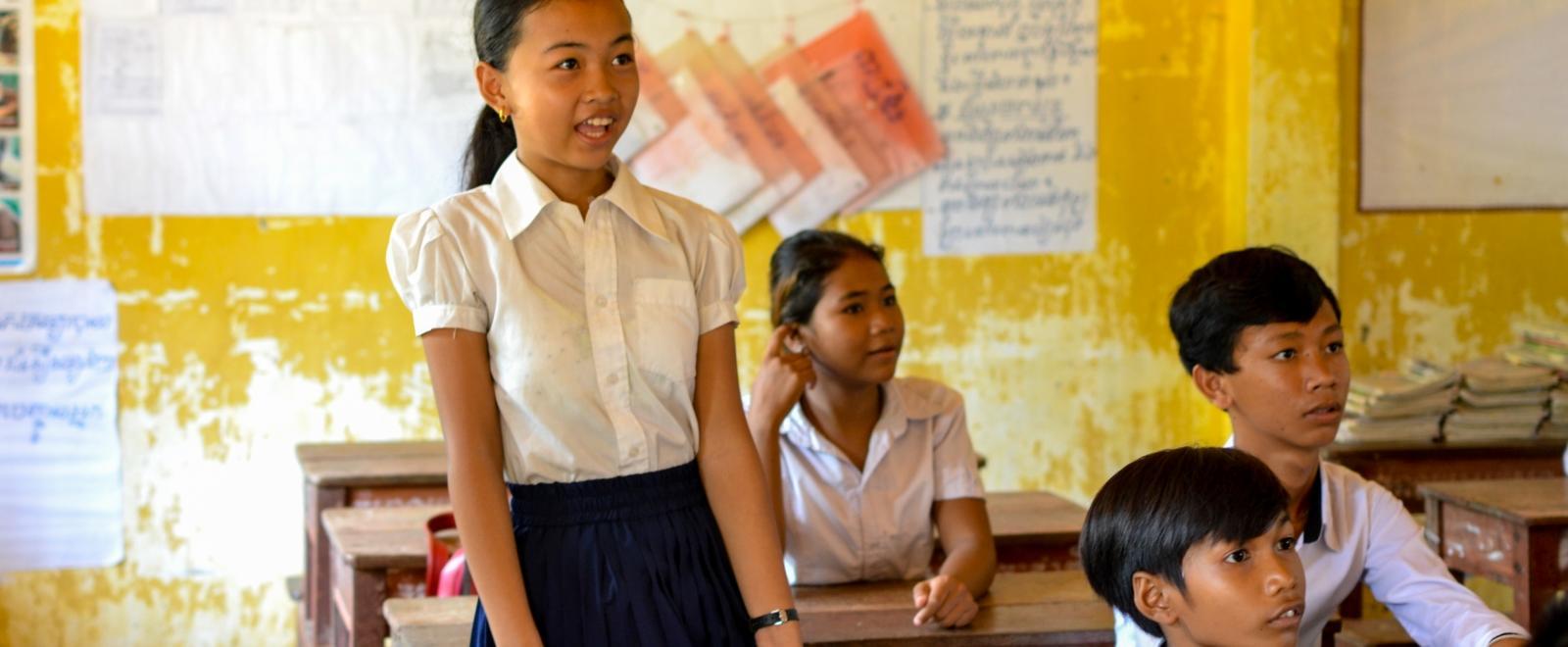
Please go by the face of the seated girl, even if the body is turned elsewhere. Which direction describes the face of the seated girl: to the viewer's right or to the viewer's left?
to the viewer's right

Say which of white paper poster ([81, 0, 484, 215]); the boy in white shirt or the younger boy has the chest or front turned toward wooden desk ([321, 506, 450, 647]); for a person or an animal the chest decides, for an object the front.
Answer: the white paper poster

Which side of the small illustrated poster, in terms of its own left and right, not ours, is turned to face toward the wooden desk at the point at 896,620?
front

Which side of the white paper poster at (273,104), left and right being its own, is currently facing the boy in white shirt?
front

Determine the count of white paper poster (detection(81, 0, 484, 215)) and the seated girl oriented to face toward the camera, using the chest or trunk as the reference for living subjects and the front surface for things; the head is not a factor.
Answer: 2

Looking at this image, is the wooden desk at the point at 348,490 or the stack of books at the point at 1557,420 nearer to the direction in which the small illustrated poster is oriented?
the wooden desk

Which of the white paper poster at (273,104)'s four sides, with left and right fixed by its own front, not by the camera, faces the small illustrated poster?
right

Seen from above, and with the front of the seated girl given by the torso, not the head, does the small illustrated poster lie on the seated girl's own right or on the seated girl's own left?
on the seated girl's own right
